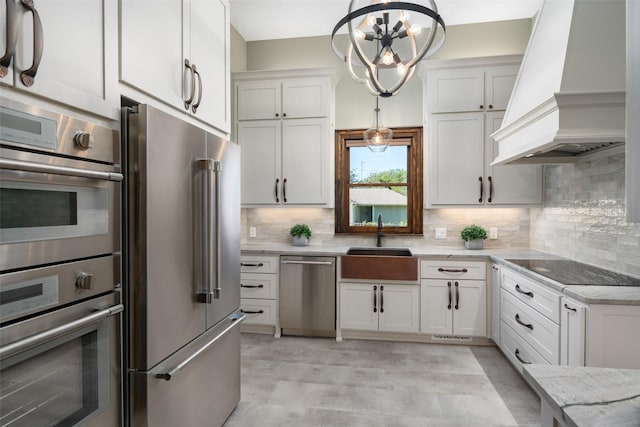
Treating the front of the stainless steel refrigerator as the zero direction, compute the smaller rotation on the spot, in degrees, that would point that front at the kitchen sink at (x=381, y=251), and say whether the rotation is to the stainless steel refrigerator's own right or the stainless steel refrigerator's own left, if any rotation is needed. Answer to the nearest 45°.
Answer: approximately 90° to the stainless steel refrigerator's own left

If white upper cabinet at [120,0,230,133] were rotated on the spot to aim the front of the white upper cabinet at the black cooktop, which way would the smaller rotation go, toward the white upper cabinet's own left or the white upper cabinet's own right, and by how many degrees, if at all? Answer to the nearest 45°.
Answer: approximately 45° to the white upper cabinet's own left

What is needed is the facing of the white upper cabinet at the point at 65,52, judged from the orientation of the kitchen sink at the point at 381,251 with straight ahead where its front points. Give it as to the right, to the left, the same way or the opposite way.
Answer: to the left

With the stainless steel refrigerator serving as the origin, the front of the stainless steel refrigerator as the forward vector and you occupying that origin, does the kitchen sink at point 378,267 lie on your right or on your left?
on your left

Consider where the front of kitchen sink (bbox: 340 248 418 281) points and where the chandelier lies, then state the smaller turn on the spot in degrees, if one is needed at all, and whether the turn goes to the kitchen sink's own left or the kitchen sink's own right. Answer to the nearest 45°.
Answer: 0° — it already faces it

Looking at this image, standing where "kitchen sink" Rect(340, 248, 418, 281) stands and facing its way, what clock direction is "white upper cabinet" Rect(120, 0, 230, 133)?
The white upper cabinet is roughly at 1 o'clock from the kitchen sink.

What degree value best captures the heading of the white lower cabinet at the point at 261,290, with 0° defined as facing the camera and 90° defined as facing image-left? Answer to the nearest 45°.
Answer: approximately 0°

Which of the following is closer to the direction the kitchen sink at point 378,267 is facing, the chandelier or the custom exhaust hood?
the chandelier
